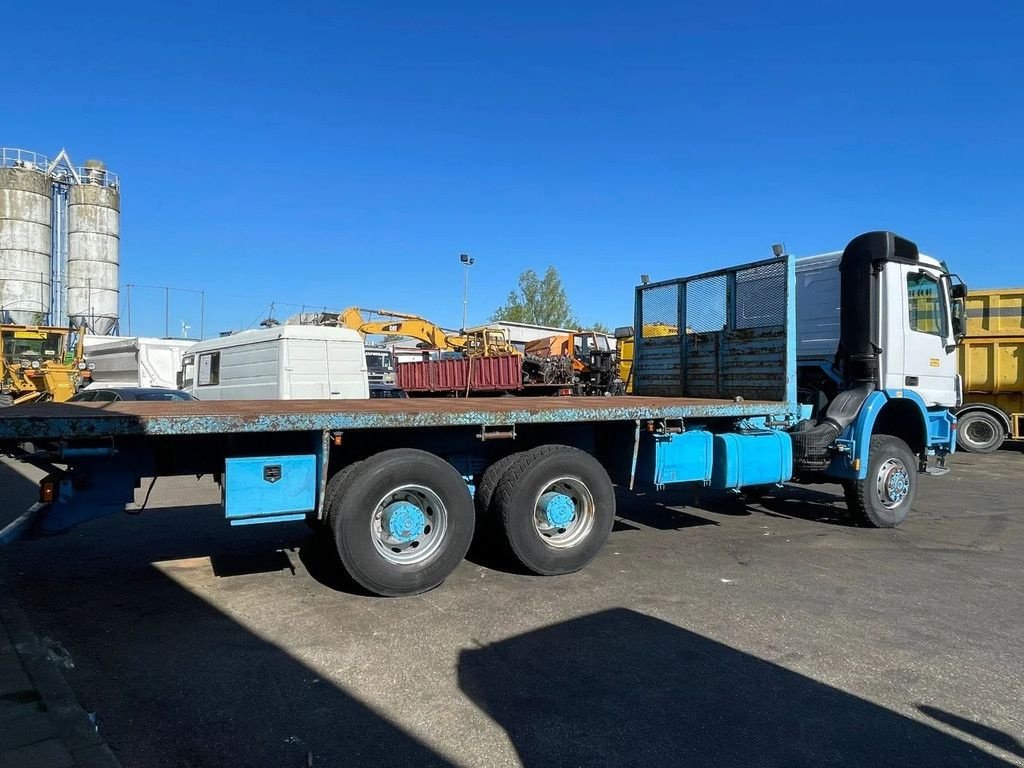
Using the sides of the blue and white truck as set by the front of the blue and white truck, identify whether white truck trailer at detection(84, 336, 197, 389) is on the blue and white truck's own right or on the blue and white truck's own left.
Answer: on the blue and white truck's own left

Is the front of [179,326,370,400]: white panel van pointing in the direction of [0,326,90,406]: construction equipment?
yes

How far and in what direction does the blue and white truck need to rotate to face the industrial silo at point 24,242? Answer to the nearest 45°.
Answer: approximately 90° to its left

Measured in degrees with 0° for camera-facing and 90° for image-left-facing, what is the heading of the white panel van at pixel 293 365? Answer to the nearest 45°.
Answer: approximately 135°

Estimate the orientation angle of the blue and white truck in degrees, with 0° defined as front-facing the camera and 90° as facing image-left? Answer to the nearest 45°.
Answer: approximately 225°

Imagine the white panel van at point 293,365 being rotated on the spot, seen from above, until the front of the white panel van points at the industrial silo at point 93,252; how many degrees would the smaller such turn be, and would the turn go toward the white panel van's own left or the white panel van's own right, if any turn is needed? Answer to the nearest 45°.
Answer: approximately 45° to the white panel van's own right

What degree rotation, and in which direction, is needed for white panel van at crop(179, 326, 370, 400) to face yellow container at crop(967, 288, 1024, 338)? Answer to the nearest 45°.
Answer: approximately 135° to its right

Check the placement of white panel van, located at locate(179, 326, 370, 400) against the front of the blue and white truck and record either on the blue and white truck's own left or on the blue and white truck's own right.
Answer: on the blue and white truck's own left

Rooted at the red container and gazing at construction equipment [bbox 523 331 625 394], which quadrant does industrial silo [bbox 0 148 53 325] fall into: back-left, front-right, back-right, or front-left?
back-left

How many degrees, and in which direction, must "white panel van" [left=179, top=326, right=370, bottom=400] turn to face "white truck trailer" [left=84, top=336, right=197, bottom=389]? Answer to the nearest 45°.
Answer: approximately 45° to its right

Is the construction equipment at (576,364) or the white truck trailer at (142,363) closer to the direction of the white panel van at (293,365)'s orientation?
the white truck trailer

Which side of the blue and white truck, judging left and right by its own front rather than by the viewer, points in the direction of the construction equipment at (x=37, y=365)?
left
